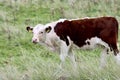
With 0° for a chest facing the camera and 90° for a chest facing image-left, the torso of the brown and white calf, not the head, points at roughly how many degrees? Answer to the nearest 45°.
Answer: approximately 90°
